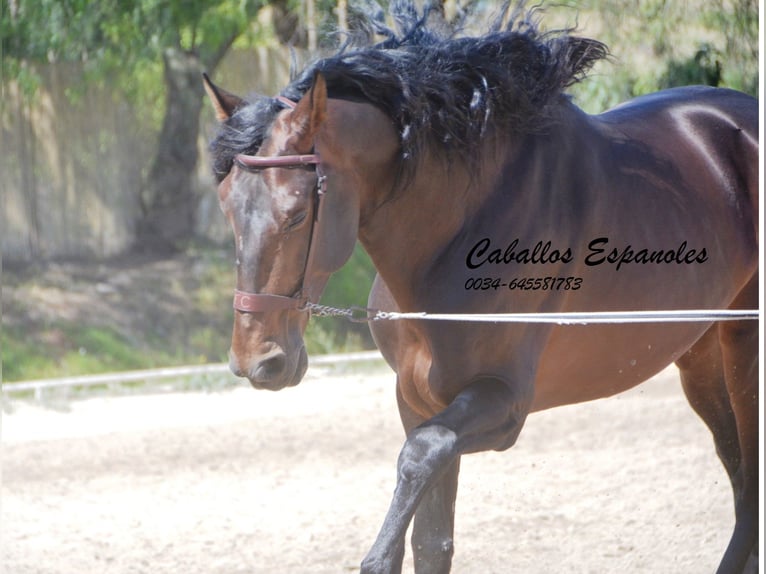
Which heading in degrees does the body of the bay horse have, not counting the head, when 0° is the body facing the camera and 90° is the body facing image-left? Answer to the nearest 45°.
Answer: approximately 45°

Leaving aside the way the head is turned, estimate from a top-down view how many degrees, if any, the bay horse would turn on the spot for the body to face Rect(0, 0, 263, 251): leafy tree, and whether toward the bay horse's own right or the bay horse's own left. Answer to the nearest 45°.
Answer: approximately 90° to the bay horse's own right

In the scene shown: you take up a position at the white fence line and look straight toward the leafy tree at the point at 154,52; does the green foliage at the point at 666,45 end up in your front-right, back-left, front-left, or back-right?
front-right

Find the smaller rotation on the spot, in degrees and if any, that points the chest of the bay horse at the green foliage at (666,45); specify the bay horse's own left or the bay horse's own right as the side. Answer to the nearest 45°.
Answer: approximately 135° to the bay horse's own right

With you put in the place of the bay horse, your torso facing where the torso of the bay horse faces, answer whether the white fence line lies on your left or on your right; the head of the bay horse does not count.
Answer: on your right
